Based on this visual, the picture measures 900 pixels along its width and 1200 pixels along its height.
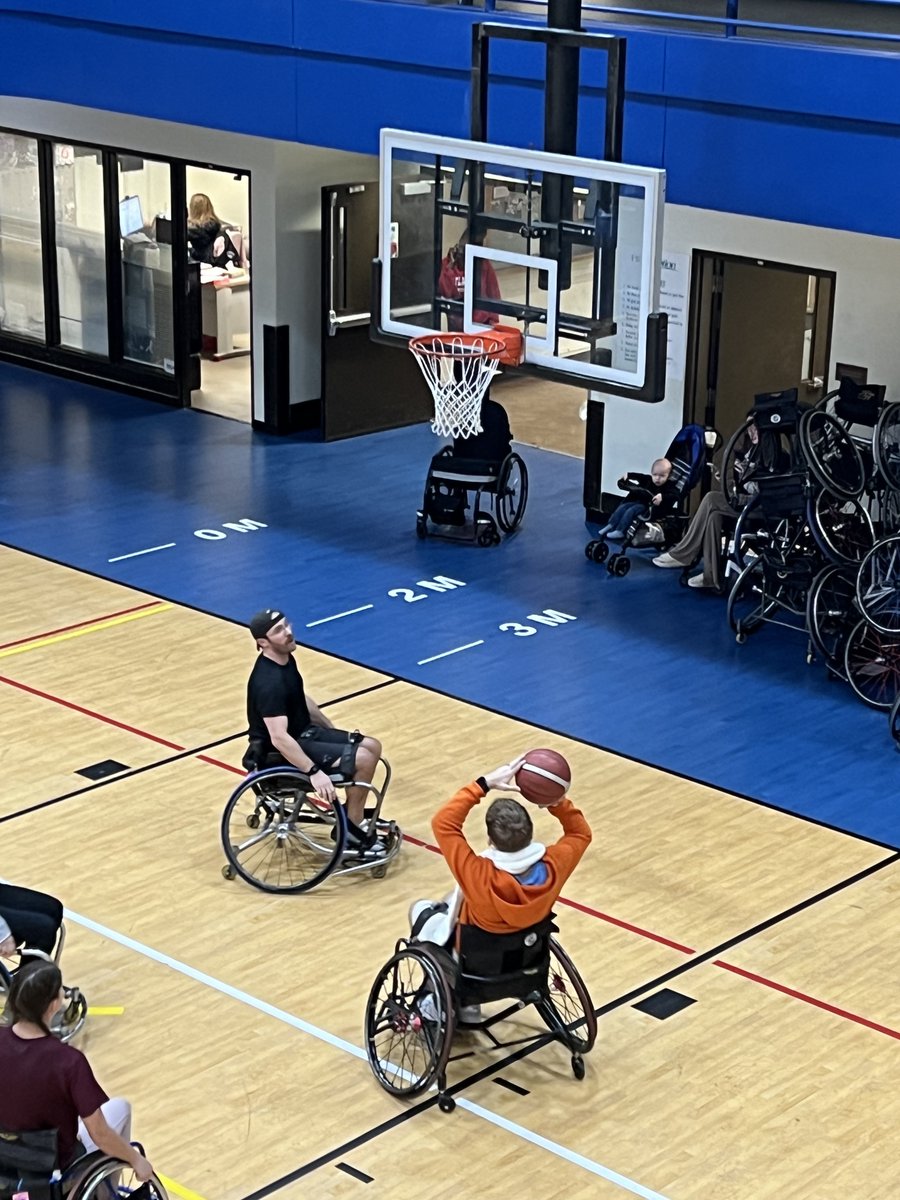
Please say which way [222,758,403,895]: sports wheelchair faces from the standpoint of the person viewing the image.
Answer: facing to the right of the viewer

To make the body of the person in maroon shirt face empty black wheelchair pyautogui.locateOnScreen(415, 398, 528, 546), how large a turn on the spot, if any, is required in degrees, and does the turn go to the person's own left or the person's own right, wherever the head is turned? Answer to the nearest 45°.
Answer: approximately 45° to the person's own left

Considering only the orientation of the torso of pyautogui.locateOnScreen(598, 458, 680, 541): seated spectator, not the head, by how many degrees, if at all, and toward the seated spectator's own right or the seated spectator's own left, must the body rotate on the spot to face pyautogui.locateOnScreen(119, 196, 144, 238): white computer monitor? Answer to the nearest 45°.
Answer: approximately 90° to the seated spectator's own right

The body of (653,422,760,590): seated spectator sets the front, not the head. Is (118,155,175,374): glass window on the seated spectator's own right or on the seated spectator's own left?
on the seated spectator's own right

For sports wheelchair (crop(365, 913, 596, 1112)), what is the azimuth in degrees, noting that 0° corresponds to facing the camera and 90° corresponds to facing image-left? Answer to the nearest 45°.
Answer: approximately 135°

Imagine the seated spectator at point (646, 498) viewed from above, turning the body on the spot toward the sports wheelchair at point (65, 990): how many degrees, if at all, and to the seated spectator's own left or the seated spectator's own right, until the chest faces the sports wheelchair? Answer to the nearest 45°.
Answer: approximately 45° to the seated spectator's own left

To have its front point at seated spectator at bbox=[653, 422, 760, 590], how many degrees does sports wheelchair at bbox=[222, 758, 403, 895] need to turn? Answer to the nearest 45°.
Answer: approximately 45° to its left

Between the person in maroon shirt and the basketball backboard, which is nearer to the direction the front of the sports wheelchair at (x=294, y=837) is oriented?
the basketball backboard

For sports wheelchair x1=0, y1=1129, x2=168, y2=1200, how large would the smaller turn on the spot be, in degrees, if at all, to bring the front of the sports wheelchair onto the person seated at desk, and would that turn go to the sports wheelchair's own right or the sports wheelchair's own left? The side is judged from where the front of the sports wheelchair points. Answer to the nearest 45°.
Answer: approximately 45° to the sports wheelchair's own left

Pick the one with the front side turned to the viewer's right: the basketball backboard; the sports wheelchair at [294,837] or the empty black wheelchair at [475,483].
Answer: the sports wheelchair at [294,837]

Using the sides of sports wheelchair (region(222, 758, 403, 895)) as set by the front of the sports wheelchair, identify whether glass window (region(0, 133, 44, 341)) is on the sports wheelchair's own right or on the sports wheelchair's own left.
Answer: on the sports wheelchair's own left
